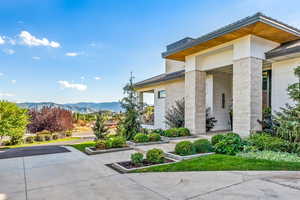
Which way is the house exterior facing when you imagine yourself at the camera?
facing the viewer and to the left of the viewer

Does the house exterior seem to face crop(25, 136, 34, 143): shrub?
no

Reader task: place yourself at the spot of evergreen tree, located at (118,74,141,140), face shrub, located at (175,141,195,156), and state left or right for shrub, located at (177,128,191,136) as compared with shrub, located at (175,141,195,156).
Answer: left

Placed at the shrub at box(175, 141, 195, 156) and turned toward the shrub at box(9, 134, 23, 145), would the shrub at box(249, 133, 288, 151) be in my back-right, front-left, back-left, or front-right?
back-right

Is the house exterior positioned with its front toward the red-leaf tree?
no

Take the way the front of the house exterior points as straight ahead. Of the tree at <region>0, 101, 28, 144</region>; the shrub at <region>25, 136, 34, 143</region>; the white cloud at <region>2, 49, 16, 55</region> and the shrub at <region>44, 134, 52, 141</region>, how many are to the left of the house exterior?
0

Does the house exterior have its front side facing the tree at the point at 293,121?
no
